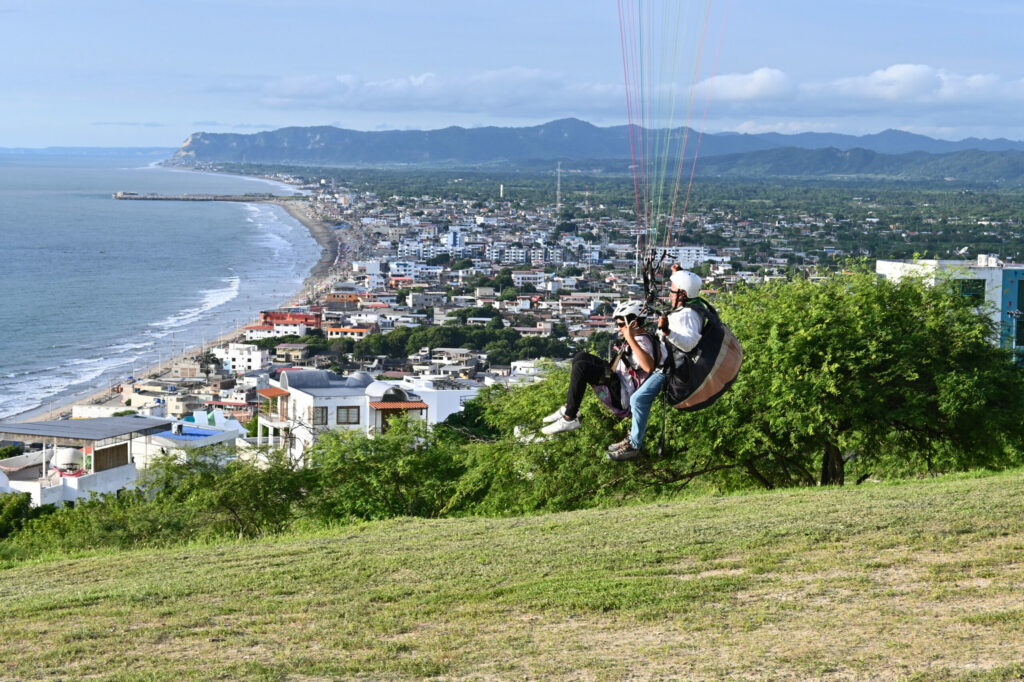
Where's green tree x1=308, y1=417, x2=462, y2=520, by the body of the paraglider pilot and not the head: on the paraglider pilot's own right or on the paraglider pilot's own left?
on the paraglider pilot's own right

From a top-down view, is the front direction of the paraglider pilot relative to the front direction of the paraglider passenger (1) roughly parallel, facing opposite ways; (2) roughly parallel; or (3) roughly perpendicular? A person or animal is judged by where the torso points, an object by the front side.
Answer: roughly parallel

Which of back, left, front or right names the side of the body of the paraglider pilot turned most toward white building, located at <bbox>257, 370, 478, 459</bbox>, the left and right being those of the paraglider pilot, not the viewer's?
right

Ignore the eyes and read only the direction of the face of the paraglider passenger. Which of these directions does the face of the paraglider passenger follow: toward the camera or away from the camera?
toward the camera

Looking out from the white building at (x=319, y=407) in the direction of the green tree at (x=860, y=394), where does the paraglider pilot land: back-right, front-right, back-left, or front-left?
front-right

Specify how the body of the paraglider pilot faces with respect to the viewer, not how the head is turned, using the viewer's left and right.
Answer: facing to the left of the viewer

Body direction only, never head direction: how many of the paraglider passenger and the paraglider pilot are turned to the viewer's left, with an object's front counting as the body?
2

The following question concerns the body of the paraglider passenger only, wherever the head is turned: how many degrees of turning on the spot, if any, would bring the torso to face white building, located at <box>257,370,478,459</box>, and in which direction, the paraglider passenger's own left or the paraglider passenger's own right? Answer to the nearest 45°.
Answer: approximately 90° to the paraglider passenger's own right

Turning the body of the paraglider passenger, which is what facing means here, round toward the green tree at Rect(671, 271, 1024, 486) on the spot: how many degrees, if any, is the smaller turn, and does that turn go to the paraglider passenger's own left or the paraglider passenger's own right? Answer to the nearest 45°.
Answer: approximately 90° to the paraglider passenger's own right

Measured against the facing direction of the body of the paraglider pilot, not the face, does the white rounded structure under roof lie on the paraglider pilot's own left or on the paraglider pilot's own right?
on the paraglider pilot's own right

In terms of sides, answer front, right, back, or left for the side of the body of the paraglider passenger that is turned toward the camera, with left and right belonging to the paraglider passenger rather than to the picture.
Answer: left
